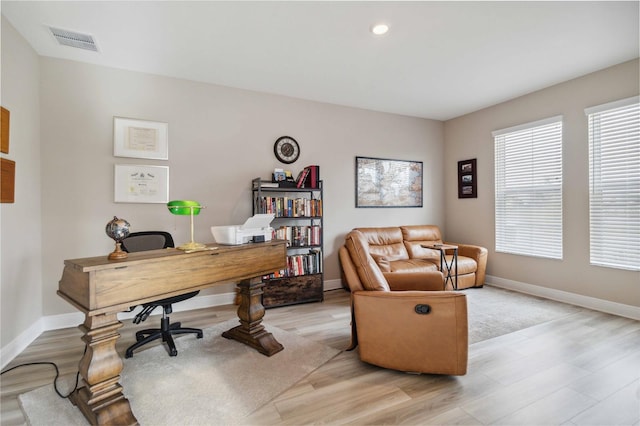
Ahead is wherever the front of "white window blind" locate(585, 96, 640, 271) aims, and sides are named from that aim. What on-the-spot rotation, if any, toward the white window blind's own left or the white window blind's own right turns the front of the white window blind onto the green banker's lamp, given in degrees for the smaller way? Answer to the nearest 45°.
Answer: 0° — it already faces it

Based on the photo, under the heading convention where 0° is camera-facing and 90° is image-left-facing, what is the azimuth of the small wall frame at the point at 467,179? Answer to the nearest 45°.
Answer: approximately 45°

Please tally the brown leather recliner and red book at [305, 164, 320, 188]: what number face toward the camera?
1

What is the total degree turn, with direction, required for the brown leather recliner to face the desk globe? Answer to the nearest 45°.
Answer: approximately 135° to its right

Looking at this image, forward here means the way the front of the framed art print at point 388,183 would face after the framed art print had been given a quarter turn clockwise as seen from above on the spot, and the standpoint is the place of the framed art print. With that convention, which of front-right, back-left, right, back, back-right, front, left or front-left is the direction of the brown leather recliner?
front-left

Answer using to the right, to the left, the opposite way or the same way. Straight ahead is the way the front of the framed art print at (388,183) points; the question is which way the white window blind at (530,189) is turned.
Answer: to the right

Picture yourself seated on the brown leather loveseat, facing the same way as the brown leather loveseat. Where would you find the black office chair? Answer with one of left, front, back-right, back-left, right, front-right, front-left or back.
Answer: right

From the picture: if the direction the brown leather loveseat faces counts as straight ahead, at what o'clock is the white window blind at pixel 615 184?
The white window blind is roughly at 11 o'clock from the brown leather loveseat.

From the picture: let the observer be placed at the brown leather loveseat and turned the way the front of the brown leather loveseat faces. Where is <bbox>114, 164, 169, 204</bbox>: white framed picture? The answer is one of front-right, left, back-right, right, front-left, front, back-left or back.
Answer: right

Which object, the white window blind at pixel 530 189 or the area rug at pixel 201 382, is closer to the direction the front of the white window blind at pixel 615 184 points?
the area rug

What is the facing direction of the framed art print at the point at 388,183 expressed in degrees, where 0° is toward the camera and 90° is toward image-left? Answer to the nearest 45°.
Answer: approximately 315°

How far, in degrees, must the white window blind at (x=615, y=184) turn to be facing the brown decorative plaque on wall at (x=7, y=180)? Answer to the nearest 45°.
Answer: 0° — it already faces it

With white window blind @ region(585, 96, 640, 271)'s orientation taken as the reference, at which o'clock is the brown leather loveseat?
The brown leather loveseat is roughly at 1 o'clock from the white window blind.

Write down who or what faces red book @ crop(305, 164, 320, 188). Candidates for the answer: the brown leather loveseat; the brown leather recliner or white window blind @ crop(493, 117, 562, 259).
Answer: the white window blind

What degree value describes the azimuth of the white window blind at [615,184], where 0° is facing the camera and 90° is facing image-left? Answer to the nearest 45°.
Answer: approximately 45°
